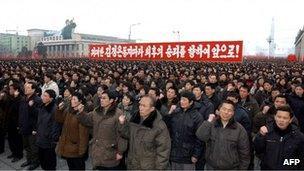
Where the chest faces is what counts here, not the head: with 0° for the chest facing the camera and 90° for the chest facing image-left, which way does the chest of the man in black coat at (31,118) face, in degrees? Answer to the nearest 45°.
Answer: approximately 45°

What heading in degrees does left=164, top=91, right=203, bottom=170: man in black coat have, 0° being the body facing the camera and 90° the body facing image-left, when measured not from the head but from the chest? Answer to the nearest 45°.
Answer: approximately 45°

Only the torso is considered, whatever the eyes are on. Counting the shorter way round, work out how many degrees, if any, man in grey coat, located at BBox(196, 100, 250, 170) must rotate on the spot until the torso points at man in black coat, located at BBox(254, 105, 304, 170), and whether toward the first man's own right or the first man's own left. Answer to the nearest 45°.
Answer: approximately 90° to the first man's own left

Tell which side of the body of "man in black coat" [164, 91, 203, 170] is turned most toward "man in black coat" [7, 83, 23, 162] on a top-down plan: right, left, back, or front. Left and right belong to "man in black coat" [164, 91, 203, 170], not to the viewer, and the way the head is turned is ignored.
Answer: right

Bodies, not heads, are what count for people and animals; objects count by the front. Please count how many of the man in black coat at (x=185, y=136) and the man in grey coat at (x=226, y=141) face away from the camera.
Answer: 0

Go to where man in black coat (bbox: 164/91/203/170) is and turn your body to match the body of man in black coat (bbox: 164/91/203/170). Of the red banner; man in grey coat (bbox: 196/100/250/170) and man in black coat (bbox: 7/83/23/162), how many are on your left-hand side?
1

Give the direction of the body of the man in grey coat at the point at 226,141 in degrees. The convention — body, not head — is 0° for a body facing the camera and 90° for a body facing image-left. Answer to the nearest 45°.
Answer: approximately 0°

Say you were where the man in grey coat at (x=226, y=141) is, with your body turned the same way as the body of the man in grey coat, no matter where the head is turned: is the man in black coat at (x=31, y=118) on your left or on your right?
on your right

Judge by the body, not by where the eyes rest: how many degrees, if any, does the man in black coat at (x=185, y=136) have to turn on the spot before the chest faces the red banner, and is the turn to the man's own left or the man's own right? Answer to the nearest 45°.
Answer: approximately 135° to the man's own right

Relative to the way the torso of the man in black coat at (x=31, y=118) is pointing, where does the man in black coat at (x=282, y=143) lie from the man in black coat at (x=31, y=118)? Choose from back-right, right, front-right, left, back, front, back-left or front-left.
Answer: left

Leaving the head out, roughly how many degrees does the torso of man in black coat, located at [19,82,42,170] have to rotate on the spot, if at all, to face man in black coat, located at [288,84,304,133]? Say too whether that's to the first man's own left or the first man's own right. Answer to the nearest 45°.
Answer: approximately 135° to the first man's own left
